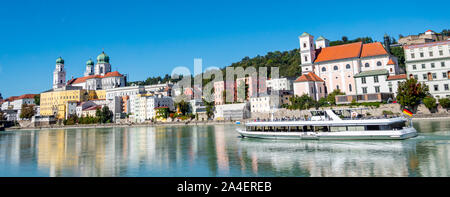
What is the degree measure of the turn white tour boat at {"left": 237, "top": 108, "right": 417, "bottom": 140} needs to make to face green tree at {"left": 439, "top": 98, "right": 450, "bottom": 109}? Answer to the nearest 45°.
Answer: approximately 135° to its right

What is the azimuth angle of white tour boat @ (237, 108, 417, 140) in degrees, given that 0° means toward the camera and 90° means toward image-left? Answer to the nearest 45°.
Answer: approximately 90°

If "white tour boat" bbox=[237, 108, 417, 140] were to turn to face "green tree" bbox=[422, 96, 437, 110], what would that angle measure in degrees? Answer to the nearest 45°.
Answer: approximately 135° to its right
